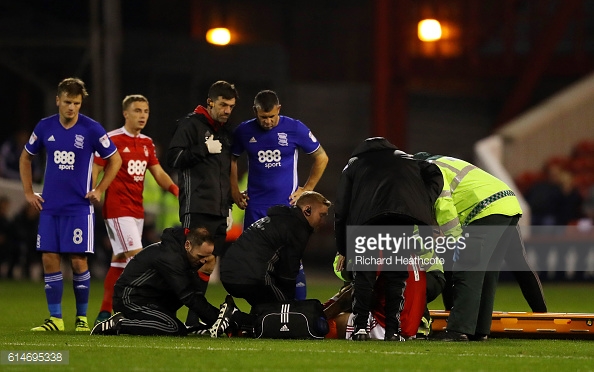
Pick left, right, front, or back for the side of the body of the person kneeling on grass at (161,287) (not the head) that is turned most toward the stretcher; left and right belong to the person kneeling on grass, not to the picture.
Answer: front

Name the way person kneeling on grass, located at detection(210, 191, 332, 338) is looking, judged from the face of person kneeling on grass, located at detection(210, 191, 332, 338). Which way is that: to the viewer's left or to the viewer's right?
to the viewer's right

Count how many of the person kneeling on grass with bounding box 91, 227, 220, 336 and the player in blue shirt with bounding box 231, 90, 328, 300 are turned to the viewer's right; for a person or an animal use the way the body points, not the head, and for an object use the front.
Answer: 1

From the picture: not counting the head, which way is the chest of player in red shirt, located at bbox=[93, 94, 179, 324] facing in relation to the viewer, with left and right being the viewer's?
facing the viewer and to the right of the viewer

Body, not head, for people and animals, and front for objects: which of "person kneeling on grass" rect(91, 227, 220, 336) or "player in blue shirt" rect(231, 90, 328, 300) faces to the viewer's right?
the person kneeling on grass

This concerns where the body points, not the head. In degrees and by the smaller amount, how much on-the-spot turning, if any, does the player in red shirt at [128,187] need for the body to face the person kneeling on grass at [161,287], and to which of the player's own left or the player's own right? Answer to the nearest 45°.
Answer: approximately 45° to the player's own right

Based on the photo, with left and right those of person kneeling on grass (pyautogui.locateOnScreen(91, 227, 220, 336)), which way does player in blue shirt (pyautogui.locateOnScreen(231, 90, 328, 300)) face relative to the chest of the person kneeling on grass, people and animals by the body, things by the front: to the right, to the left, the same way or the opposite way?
to the right

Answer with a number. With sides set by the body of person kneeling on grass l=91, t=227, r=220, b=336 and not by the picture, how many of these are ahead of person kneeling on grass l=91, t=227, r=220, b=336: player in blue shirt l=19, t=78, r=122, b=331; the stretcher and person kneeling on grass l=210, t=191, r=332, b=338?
2

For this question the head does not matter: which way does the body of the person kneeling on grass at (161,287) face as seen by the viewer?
to the viewer's right
